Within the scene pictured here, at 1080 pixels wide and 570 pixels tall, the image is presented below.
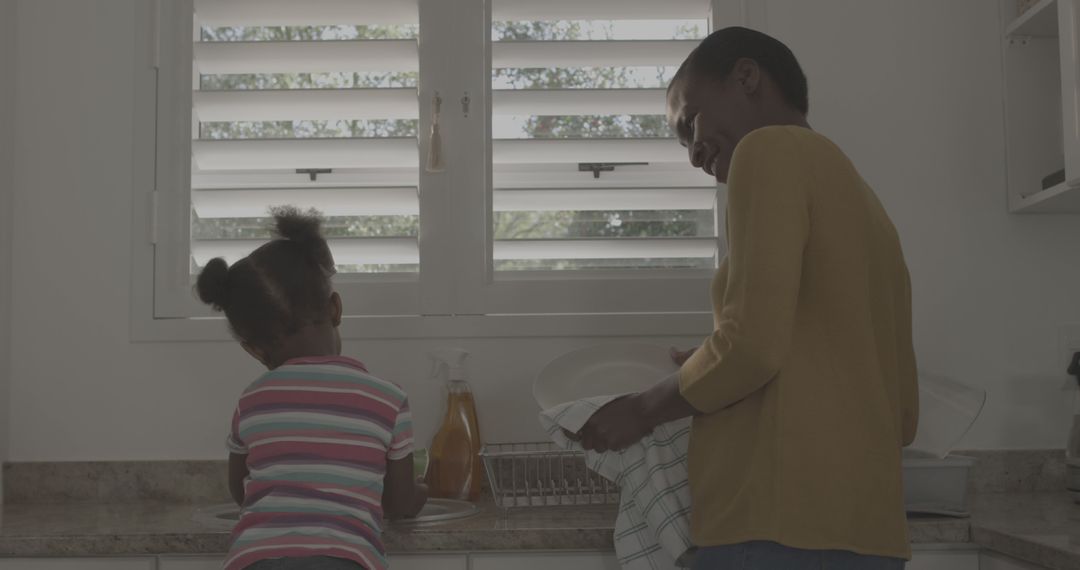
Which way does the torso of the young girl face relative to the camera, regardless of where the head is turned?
away from the camera

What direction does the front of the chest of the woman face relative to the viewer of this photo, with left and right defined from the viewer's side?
facing away from the viewer and to the left of the viewer

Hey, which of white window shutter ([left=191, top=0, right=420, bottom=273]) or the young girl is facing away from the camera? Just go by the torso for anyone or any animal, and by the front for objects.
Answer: the young girl

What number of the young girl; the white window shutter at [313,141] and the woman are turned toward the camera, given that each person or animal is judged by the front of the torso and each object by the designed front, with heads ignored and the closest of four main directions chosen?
1

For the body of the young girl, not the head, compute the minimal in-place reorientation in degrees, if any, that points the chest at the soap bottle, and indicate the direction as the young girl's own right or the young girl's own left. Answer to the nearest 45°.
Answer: approximately 45° to the young girl's own right

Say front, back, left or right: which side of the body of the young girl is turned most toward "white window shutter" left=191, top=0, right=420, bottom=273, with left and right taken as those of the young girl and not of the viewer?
front

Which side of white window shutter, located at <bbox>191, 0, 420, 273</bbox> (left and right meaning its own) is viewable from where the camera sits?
front

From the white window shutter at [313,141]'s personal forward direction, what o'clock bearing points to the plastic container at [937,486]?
The plastic container is roughly at 10 o'clock from the white window shutter.

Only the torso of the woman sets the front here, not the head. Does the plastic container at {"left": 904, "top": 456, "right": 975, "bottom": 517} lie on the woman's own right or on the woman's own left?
on the woman's own right

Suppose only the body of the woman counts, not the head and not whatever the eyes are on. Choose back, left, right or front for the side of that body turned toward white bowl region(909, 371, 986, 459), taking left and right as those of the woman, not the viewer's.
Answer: right

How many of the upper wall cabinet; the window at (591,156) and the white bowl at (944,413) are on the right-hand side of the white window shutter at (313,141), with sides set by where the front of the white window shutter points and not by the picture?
0

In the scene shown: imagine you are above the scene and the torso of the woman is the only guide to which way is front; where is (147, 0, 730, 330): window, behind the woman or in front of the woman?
in front

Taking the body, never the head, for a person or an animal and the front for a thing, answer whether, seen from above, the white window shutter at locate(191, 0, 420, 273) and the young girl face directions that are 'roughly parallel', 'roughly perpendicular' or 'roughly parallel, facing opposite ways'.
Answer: roughly parallel, facing opposite ways
